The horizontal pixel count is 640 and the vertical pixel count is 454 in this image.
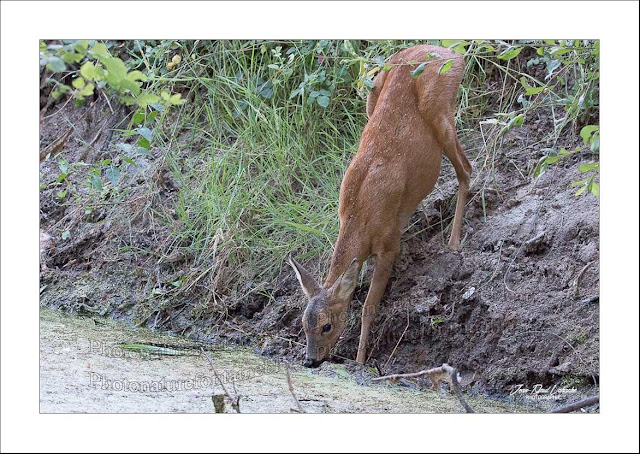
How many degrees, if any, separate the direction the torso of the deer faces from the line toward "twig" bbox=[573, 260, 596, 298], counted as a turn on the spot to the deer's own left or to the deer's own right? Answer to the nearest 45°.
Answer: approximately 90° to the deer's own left

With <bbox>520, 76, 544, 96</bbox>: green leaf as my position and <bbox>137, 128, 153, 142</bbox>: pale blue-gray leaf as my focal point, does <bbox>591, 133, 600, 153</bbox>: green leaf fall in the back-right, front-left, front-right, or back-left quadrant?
back-left

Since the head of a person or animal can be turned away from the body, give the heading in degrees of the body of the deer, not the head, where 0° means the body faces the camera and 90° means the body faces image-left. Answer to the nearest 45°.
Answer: approximately 45°

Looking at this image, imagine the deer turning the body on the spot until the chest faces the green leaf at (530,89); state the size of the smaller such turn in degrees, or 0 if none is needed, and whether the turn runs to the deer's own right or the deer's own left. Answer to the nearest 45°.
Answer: approximately 135° to the deer's own left

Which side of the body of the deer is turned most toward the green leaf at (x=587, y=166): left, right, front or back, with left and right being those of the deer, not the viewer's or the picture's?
left

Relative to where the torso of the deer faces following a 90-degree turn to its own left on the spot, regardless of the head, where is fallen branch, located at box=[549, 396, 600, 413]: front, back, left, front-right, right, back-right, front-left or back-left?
front

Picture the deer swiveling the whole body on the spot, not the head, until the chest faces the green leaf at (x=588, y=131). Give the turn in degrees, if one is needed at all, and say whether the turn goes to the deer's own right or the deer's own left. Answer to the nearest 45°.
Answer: approximately 90° to the deer's own left

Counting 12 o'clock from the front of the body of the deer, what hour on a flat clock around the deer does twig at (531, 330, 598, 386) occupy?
The twig is roughly at 9 o'clock from the deer.
